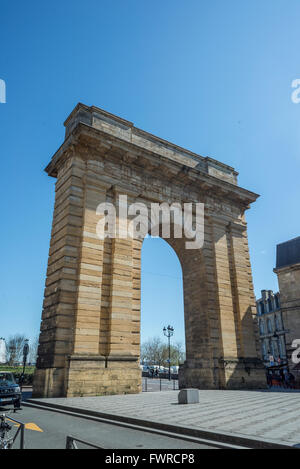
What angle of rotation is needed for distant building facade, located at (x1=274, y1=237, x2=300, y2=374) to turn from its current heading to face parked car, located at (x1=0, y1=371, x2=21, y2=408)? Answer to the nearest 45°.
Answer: approximately 45° to its left

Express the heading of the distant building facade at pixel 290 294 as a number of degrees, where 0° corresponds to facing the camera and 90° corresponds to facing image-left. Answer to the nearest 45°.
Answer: approximately 45°
